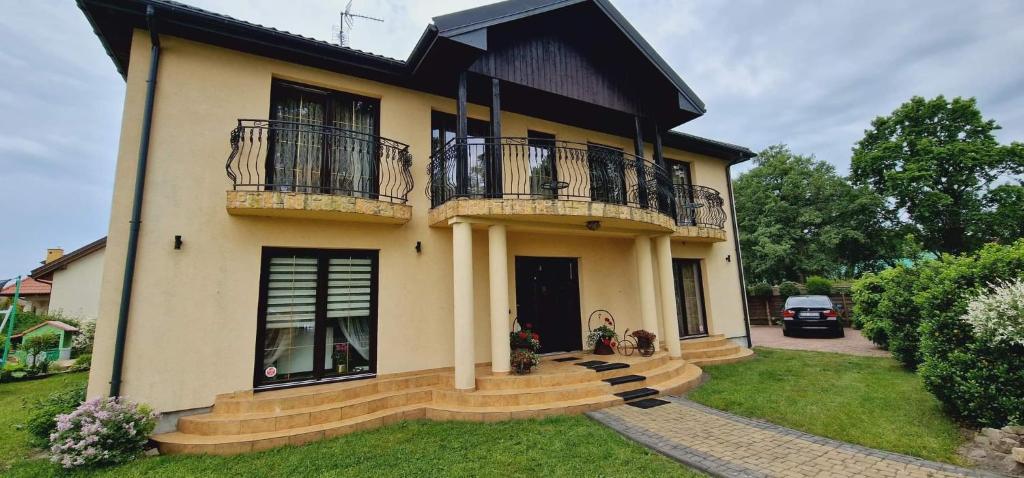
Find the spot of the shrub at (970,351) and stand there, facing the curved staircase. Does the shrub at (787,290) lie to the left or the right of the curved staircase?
right

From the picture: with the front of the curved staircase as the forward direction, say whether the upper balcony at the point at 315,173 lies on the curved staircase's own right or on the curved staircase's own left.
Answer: on the curved staircase's own right

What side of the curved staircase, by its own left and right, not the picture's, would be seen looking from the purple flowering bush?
right

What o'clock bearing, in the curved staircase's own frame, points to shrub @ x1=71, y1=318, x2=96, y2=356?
The shrub is roughly at 4 o'clock from the curved staircase.

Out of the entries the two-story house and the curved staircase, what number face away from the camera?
0

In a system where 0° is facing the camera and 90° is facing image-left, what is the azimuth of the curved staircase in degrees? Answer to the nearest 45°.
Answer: approximately 315°

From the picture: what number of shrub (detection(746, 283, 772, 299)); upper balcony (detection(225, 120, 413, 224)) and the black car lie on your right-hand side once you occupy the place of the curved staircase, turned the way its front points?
1

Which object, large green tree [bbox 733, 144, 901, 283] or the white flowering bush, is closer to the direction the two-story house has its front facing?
the white flowering bush

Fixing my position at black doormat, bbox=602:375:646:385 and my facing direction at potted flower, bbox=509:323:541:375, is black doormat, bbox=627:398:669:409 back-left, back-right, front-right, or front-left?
back-left

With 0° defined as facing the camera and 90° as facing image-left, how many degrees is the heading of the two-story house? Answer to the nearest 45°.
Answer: approximately 315°

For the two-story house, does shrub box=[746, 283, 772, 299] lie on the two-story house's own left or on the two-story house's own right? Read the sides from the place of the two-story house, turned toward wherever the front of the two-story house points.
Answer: on the two-story house's own left

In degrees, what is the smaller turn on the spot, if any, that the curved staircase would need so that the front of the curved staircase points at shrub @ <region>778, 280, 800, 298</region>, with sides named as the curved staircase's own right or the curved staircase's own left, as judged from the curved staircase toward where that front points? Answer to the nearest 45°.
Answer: approximately 135° to the curved staircase's own left

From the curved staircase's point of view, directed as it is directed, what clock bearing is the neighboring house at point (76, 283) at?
The neighboring house is roughly at 4 o'clock from the curved staircase.

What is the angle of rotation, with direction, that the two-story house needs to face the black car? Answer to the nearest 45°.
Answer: approximately 45° to its left
